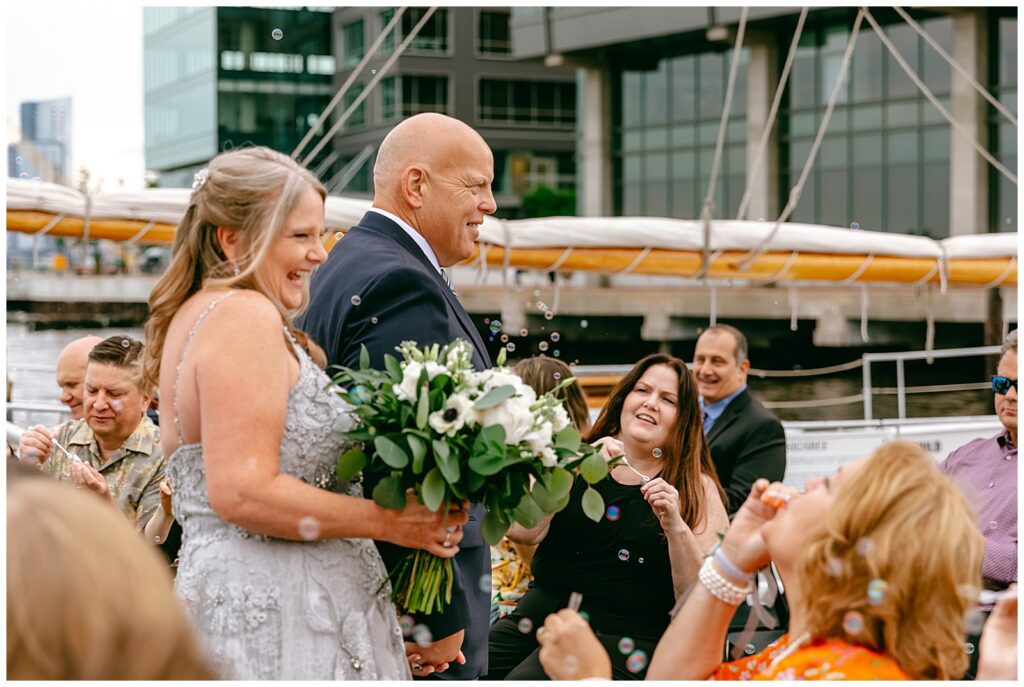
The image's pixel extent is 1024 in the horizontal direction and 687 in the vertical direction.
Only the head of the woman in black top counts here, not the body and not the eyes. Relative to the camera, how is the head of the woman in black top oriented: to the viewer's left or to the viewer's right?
to the viewer's left

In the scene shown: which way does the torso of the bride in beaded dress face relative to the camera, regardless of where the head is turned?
to the viewer's right

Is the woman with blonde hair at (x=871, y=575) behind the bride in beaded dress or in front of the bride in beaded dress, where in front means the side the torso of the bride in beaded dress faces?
in front

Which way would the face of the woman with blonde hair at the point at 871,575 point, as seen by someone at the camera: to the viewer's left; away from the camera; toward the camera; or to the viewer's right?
to the viewer's left

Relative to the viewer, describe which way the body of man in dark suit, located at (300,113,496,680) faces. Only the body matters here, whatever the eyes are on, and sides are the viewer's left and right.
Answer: facing to the right of the viewer

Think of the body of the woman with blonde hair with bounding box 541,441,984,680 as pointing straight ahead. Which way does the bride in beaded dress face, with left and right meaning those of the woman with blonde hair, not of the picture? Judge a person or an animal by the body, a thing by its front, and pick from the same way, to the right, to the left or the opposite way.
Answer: the opposite way

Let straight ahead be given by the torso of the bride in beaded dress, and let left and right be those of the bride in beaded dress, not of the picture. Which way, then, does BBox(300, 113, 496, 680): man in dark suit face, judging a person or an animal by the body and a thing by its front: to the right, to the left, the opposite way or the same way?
the same way

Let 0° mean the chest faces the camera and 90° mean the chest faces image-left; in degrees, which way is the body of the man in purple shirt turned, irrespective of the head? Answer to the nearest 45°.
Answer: approximately 45°

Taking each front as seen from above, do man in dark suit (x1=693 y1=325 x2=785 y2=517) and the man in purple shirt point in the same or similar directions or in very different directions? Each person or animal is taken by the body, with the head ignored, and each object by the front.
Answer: same or similar directions

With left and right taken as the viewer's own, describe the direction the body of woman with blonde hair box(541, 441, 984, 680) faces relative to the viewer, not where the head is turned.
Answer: facing to the left of the viewer

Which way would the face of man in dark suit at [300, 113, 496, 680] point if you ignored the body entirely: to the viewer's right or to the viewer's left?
to the viewer's right

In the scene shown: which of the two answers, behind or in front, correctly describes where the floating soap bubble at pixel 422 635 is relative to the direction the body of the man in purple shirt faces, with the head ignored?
in front

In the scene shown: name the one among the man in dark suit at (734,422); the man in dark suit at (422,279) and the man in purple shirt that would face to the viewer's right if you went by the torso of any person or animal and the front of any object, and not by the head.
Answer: the man in dark suit at (422,279)
